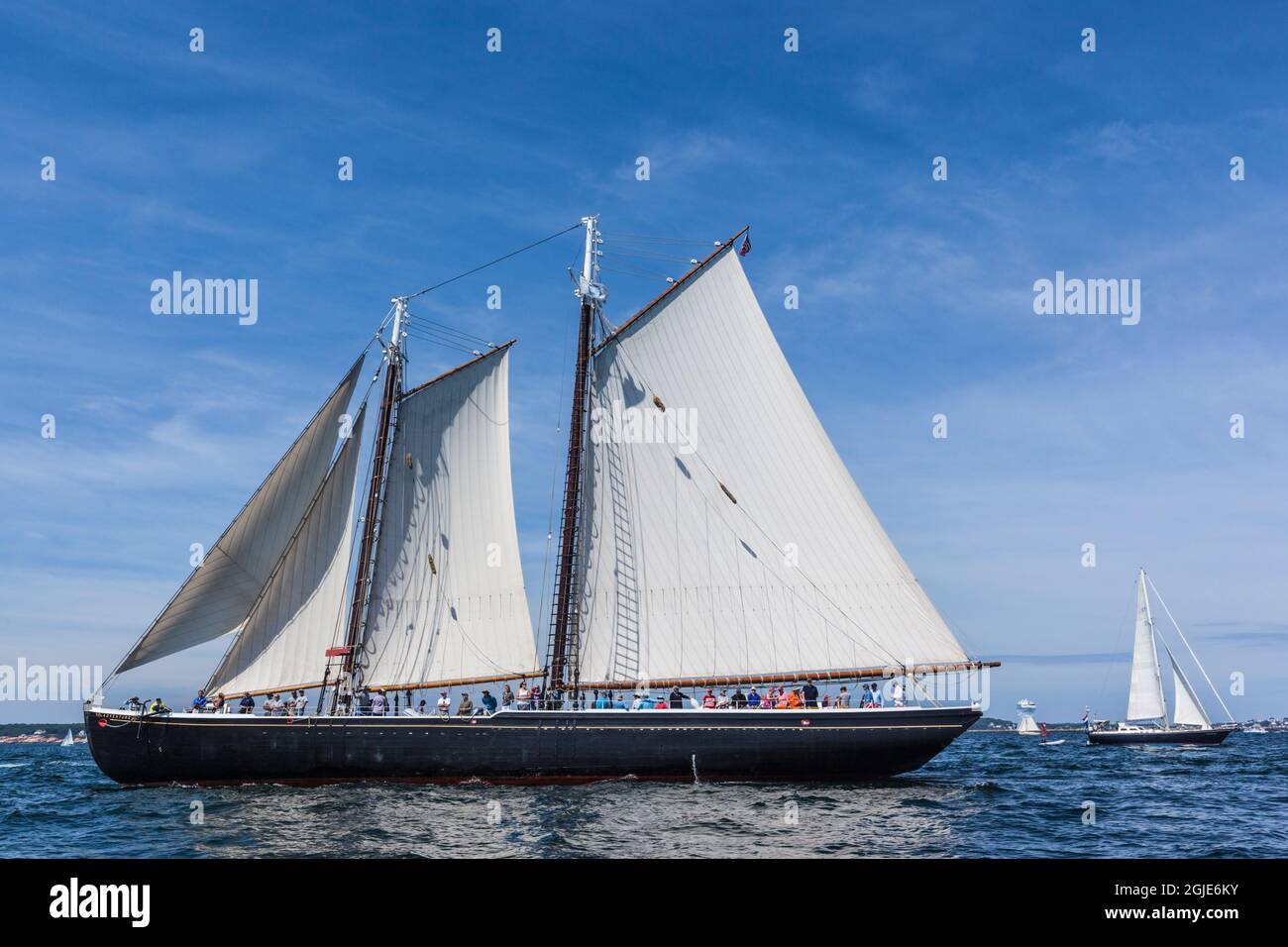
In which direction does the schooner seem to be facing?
to the viewer's left
